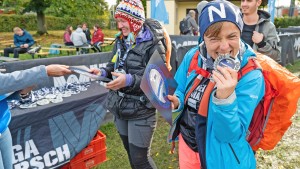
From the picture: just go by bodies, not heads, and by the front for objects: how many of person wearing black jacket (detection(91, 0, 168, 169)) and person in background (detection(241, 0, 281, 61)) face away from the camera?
0

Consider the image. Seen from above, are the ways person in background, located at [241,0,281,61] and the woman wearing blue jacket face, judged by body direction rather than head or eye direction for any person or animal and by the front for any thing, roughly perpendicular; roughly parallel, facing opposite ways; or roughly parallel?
roughly parallel

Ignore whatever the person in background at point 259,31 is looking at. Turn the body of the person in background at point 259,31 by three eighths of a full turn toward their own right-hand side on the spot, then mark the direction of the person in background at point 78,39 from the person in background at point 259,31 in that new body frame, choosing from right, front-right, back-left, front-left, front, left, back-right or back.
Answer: front-left

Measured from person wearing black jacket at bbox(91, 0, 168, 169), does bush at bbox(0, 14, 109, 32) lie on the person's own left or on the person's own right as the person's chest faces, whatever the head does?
on the person's own right

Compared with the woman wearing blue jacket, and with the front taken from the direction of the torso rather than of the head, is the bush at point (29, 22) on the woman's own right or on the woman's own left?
on the woman's own right

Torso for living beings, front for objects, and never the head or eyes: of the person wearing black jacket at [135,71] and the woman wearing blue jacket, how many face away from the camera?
0

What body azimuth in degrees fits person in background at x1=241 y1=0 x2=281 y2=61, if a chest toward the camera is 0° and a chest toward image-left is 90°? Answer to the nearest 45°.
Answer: approximately 45°

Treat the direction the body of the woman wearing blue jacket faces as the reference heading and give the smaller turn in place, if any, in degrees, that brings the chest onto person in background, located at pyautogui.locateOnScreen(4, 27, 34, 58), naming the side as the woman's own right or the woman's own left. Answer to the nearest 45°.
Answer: approximately 90° to the woman's own right

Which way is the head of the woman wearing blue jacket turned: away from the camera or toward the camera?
toward the camera

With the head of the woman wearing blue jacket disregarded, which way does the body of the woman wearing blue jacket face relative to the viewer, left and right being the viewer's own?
facing the viewer and to the left of the viewer

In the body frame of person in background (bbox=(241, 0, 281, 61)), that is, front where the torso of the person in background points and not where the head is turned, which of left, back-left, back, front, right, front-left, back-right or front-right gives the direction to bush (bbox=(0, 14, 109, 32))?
right

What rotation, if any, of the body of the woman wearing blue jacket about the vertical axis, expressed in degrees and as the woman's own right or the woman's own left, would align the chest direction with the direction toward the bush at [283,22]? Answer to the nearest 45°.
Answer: approximately 135° to the woman's own right
